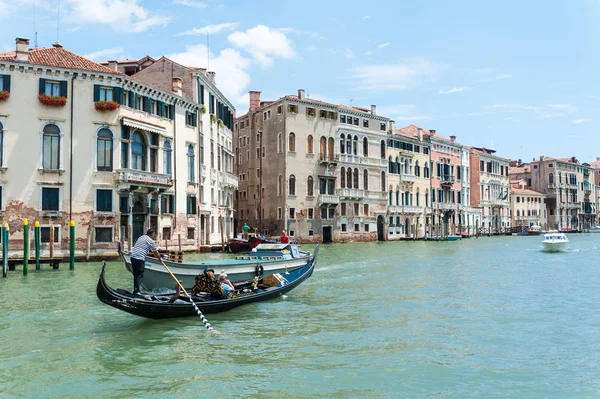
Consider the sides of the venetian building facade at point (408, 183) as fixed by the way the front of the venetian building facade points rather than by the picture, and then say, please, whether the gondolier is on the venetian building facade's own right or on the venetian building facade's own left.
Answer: on the venetian building facade's own right

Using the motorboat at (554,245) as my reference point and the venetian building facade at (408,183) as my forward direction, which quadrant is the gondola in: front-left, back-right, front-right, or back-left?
back-left

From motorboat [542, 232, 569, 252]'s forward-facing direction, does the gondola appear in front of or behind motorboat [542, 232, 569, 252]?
in front

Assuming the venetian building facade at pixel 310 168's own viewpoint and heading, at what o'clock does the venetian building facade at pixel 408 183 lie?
the venetian building facade at pixel 408 183 is roughly at 9 o'clock from the venetian building facade at pixel 310 168.

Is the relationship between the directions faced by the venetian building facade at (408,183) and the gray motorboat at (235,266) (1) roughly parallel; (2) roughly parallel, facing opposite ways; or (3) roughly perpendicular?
roughly perpendicular

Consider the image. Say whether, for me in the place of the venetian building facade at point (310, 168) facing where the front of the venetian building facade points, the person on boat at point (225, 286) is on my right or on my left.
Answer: on my right

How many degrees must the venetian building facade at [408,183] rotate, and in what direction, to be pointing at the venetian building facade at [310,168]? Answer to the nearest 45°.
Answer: approximately 90° to its right
